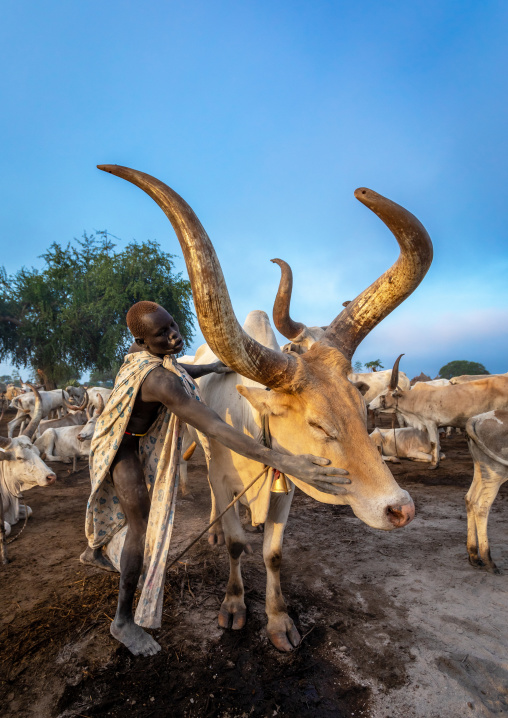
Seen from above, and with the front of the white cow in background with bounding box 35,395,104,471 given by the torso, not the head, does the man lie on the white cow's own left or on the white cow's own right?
on the white cow's own right

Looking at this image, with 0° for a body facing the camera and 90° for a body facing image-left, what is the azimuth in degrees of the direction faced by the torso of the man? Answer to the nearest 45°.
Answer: approximately 315°

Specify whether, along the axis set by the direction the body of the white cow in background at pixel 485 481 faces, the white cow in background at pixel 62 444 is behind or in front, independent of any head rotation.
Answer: behind

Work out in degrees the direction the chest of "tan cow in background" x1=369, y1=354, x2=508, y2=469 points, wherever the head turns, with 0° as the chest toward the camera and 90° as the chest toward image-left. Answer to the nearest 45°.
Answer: approximately 90°
